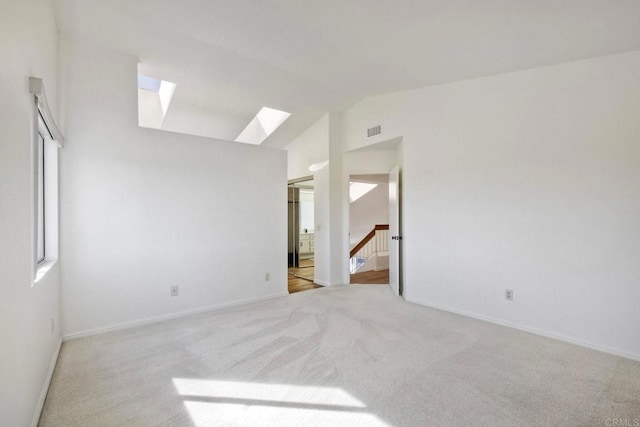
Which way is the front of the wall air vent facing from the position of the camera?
facing the viewer and to the left of the viewer

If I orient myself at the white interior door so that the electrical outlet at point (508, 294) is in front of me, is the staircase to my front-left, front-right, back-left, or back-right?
back-left

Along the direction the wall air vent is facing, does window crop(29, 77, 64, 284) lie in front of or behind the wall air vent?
in front
